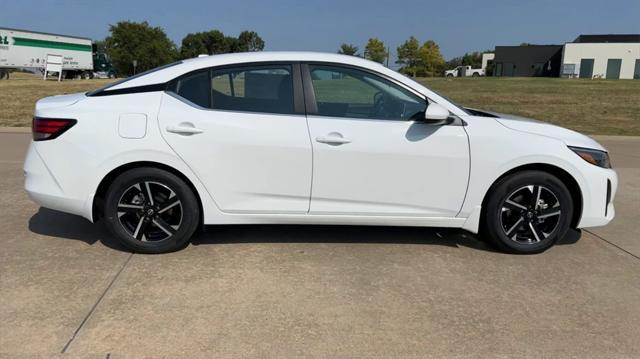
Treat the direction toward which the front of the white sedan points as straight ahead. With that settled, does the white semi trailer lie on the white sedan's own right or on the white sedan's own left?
on the white sedan's own left

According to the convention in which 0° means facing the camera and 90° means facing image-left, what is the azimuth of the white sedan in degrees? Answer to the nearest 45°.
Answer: approximately 270°
